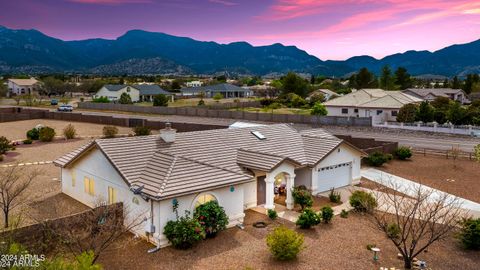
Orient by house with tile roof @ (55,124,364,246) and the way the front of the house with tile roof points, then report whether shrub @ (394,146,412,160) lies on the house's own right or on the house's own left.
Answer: on the house's own left

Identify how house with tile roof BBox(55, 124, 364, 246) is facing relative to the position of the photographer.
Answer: facing the viewer and to the right of the viewer

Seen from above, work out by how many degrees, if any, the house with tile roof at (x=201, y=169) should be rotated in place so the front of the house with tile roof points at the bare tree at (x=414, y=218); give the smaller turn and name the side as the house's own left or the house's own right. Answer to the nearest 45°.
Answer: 0° — it already faces it

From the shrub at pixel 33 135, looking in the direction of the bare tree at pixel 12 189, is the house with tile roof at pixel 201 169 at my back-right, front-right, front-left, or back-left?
front-left

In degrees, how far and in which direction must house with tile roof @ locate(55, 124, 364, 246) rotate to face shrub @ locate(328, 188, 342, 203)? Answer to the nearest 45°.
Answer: approximately 45° to its left

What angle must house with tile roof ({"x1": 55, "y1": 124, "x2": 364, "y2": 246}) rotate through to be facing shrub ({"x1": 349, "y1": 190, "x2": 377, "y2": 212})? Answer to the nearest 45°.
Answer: approximately 45° to its left

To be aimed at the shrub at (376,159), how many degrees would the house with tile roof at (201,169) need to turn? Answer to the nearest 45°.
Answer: approximately 90° to its left

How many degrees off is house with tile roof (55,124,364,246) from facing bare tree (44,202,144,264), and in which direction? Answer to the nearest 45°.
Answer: approximately 90° to its right

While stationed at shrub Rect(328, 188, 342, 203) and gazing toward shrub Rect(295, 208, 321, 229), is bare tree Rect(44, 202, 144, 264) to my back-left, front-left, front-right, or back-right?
front-right

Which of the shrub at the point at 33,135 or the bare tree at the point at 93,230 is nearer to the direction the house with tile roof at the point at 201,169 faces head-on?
the bare tree

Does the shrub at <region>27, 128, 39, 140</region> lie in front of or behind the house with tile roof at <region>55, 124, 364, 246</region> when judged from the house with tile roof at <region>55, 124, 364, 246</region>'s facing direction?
behind

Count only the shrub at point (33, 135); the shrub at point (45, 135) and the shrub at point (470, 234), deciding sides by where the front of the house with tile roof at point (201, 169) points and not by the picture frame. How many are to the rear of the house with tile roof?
2

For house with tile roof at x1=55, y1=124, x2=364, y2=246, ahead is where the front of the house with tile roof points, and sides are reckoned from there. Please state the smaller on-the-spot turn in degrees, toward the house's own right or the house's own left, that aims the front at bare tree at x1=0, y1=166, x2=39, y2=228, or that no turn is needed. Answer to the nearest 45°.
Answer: approximately 135° to the house's own right
